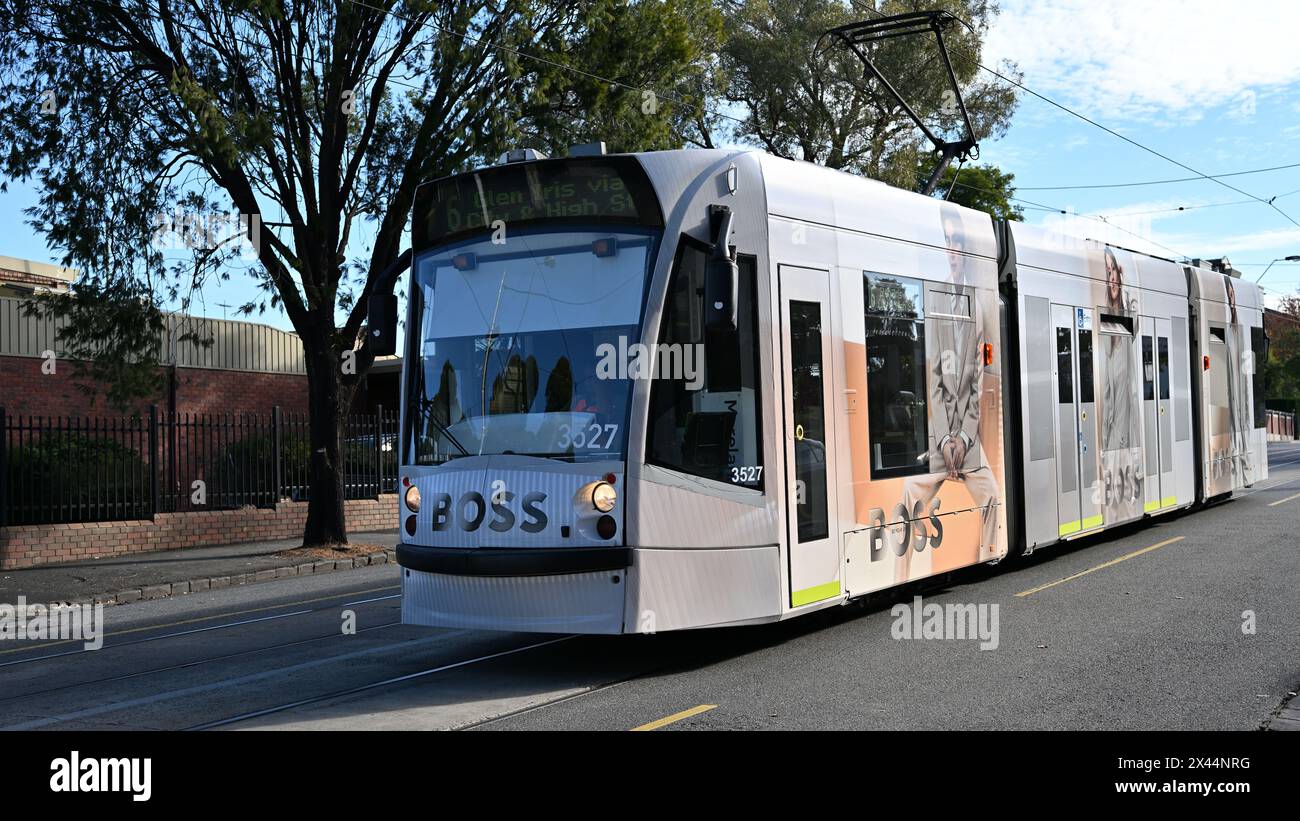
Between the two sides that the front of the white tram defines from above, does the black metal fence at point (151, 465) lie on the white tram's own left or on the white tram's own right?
on the white tram's own right

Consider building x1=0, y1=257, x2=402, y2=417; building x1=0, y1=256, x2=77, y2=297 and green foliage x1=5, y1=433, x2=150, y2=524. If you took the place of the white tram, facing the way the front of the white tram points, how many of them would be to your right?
3

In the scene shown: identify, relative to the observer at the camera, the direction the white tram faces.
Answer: facing the viewer and to the left of the viewer

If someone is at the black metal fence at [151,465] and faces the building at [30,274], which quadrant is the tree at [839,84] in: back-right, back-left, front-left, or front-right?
front-right

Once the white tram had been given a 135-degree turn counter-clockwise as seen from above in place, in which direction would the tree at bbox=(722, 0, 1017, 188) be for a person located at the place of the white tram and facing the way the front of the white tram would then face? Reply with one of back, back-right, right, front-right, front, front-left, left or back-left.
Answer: left

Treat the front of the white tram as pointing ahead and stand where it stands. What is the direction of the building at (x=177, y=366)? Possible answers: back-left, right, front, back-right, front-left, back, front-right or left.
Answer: right

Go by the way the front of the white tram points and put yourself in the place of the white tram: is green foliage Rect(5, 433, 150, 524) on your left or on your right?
on your right

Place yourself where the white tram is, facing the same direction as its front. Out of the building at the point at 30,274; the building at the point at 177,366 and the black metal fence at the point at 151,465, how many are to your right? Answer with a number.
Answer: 3

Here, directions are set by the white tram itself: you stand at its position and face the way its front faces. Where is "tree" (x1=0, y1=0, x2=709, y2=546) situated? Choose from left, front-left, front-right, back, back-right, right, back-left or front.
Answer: right

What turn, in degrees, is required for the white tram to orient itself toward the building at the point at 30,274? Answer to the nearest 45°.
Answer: approximately 90° to its right

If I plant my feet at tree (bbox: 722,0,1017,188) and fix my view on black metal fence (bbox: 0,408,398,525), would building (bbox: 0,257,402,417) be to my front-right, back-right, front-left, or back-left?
front-right
